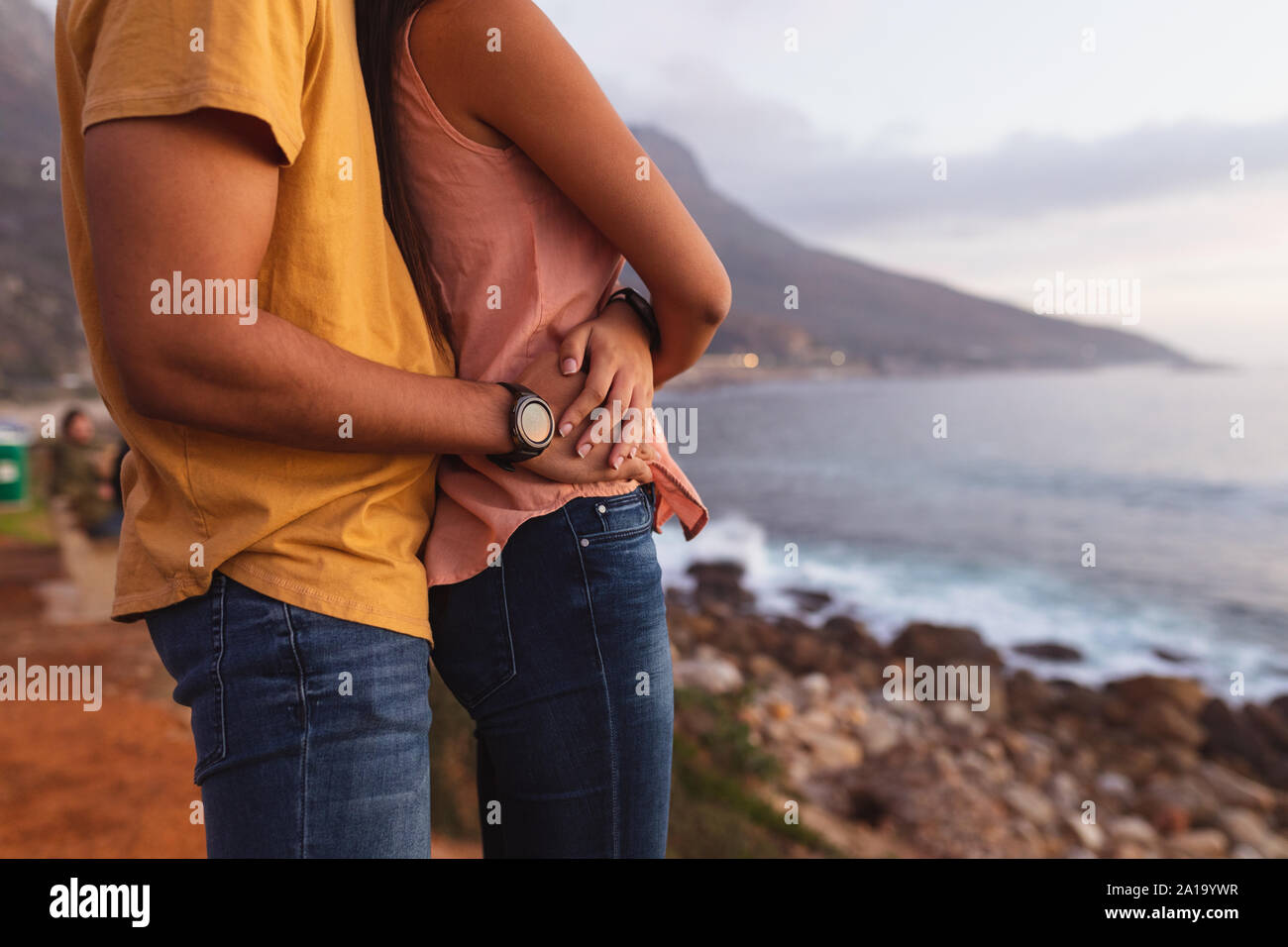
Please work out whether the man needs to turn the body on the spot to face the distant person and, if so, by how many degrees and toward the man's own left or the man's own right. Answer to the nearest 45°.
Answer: approximately 90° to the man's own left

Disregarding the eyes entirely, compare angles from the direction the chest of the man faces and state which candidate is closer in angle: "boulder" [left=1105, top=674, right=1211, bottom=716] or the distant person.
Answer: the boulder

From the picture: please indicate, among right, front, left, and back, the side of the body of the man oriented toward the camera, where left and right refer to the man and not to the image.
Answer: right

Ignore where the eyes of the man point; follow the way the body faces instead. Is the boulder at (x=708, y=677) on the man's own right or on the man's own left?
on the man's own left

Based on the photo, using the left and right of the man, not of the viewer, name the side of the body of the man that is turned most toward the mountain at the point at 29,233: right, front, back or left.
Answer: left
